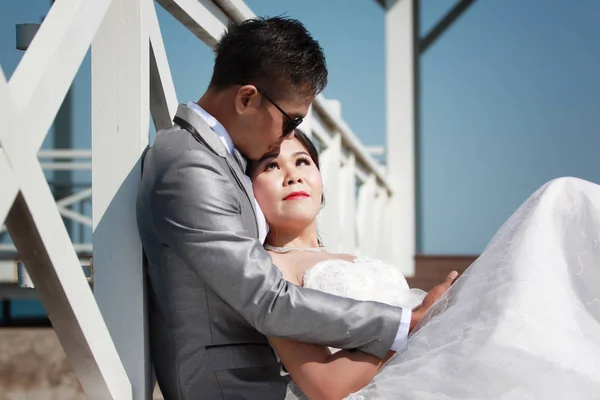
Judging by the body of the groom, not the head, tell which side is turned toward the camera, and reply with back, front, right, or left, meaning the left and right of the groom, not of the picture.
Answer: right

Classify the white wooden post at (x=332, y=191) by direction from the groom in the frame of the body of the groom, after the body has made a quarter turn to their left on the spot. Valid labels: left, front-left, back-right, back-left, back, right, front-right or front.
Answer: front

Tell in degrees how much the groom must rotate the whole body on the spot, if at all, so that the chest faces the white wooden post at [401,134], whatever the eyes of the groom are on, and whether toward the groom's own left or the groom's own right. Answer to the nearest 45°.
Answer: approximately 90° to the groom's own left

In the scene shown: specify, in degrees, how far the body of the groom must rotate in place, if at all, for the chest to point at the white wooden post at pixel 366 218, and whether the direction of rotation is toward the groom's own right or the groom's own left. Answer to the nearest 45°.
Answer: approximately 90° to the groom's own left

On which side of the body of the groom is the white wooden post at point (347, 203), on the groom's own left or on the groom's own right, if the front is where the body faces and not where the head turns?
on the groom's own left

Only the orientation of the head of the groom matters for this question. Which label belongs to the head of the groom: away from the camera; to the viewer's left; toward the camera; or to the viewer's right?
to the viewer's right
